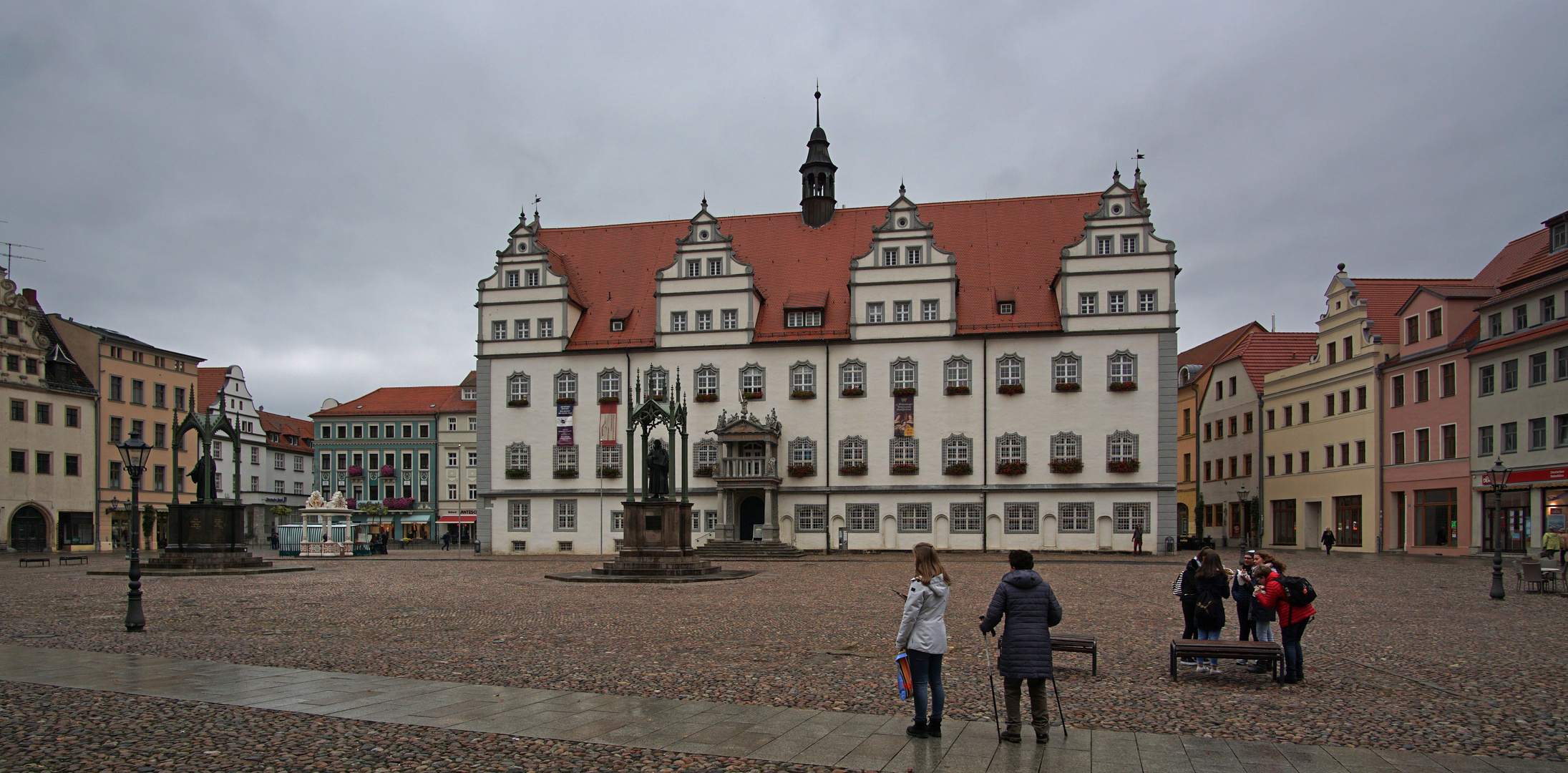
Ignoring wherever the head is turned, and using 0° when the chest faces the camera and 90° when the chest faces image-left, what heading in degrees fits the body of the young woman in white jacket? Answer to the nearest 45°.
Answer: approximately 135°

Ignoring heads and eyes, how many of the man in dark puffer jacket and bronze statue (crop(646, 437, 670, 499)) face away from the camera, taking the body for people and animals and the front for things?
1

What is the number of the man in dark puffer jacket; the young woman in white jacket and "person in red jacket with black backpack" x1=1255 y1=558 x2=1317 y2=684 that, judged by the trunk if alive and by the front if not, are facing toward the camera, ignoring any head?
0

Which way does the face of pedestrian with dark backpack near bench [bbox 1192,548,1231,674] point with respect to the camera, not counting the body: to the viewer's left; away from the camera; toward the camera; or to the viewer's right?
away from the camera

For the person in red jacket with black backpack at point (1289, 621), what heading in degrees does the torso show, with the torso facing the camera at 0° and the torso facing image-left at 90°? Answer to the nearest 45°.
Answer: approximately 90°

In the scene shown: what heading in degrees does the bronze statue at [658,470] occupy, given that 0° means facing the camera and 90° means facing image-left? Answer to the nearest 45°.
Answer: approximately 0°

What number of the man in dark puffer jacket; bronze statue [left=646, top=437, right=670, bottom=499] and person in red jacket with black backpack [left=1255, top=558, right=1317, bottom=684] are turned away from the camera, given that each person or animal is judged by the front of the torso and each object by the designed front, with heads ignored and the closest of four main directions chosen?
1

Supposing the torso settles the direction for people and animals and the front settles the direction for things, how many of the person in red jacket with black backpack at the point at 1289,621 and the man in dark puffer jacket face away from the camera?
1

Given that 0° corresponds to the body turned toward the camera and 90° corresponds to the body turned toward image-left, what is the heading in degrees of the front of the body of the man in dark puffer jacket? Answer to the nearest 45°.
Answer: approximately 180°
